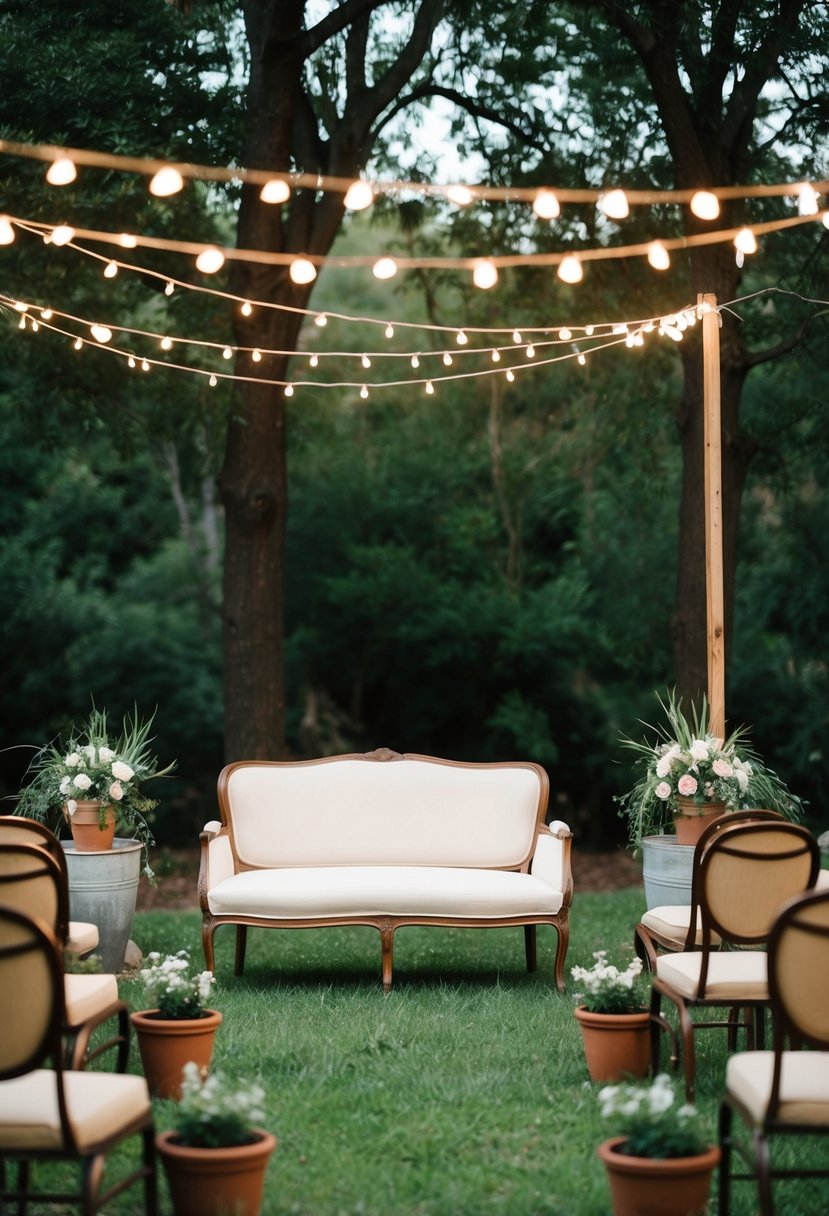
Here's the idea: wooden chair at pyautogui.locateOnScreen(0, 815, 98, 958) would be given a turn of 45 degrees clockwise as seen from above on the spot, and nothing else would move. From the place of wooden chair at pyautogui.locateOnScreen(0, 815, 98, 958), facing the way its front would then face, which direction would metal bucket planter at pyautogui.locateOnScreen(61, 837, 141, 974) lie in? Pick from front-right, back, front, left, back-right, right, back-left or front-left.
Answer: left

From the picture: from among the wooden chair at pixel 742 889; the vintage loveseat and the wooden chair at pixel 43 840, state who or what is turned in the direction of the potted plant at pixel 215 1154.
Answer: the vintage loveseat

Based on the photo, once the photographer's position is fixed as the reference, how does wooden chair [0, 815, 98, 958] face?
facing away from the viewer and to the right of the viewer

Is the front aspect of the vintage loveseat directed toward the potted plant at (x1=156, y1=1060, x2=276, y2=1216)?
yes

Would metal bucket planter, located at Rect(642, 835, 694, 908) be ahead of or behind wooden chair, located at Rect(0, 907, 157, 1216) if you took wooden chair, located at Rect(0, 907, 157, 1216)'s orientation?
ahead

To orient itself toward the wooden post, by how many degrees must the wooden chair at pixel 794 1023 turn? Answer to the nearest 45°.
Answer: approximately 45° to its right

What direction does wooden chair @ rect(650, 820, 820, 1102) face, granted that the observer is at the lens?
facing away from the viewer and to the left of the viewer

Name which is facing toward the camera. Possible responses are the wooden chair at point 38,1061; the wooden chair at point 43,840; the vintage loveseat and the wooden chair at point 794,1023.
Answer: the vintage loveseat

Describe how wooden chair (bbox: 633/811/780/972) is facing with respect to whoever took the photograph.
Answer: facing away from the viewer and to the left of the viewer

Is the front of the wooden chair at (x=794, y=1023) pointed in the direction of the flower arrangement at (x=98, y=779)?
yes

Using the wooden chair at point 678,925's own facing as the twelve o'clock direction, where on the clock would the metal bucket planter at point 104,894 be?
The metal bucket planter is roughly at 11 o'clock from the wooden chair.

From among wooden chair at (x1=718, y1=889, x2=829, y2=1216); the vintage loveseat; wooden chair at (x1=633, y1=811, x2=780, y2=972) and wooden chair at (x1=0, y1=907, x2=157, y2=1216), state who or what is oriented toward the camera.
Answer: the vintage loveseat

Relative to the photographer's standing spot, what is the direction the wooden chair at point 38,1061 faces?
facing away from the viewer and to the right of the viewer

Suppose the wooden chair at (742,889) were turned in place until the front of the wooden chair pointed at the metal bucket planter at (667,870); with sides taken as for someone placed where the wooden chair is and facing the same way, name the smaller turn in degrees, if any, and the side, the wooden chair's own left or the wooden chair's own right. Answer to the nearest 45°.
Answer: approximately 45° to the wooden chair's own right
